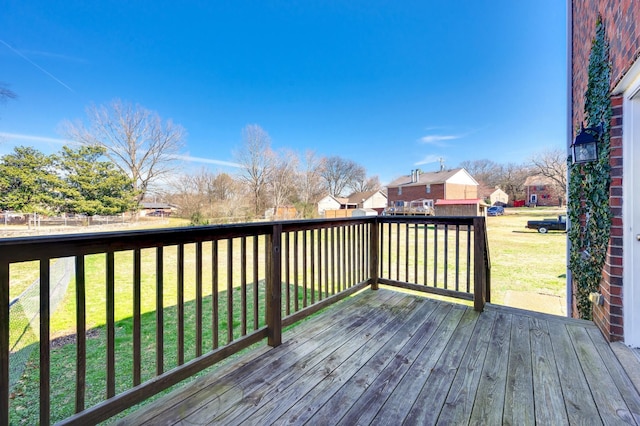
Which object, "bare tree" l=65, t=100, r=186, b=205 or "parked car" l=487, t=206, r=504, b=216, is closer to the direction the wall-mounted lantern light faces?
the bare tree

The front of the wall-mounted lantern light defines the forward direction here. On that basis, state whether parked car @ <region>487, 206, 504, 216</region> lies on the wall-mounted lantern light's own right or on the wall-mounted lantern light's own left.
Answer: on the wall-mounted lantern light's own right

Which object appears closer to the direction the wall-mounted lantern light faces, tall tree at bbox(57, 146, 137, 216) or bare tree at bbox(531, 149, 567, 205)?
the tall tree

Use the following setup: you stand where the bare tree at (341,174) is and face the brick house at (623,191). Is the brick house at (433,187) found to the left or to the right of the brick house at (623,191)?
left

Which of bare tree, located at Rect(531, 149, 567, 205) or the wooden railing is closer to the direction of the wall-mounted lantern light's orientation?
the wooden railing

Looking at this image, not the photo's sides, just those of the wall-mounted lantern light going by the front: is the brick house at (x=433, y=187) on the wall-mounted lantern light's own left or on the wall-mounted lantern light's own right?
on the wall-mounted lantern light's own right

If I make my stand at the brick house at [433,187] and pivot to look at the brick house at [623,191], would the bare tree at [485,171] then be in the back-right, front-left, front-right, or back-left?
back-left

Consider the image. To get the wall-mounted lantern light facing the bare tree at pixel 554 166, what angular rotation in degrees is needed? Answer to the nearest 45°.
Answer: approximately 90° to its right

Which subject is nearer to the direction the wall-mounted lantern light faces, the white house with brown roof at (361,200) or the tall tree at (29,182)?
the tall tree

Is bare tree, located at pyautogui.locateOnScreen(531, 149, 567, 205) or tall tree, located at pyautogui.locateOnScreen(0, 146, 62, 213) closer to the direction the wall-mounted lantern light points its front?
the tall tree

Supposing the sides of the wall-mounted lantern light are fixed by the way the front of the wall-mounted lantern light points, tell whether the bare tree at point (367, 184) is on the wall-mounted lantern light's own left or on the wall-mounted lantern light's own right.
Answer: on the wall-mounted lantern light's own right

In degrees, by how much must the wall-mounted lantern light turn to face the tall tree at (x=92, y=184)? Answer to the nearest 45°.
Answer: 0° — it already faces it

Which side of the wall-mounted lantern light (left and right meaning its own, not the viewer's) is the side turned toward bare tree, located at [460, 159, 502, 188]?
right

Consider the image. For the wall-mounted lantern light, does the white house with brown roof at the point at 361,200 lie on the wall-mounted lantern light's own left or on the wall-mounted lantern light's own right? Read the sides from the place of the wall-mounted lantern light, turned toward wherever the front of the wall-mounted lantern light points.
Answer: on the wall-mounted lantern light's own right

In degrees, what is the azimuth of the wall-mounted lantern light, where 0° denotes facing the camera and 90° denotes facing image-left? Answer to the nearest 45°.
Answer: approximately 90°
